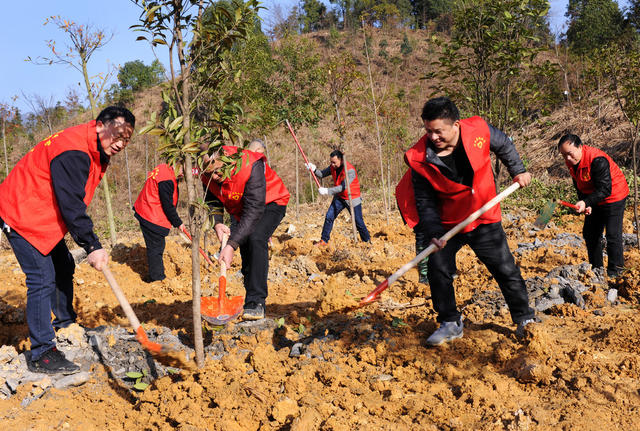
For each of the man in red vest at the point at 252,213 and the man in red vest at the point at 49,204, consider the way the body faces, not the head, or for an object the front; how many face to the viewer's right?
1

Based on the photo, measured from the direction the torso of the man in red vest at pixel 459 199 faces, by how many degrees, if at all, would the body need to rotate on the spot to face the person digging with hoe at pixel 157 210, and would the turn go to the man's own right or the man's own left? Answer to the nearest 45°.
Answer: approximately 90° to the man's own right

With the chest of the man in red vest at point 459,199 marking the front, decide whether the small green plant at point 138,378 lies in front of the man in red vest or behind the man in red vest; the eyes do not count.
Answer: in front

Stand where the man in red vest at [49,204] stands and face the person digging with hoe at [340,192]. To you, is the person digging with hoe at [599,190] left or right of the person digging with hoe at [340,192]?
right

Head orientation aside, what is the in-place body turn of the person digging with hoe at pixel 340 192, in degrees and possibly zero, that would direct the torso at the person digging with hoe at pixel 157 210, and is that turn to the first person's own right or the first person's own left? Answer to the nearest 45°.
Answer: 0° — they already face them

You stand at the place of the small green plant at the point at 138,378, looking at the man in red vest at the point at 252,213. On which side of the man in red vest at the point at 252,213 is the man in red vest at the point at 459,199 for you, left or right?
right

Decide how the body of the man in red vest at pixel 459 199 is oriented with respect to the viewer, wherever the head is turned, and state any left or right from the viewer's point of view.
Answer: facing the viewer and to the left of the viewer

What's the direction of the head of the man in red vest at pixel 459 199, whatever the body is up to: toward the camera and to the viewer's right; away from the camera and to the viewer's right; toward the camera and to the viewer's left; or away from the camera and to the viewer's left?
toward the camera and to the viewer's left

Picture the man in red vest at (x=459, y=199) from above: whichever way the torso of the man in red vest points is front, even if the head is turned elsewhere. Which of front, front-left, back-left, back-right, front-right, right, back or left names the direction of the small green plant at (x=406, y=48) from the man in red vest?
back-right

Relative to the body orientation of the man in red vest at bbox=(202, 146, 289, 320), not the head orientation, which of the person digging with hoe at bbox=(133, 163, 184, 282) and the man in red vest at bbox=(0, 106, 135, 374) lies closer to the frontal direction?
the man in red vest

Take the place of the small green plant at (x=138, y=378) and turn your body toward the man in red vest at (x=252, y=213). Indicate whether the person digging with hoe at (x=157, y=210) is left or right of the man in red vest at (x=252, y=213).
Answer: left

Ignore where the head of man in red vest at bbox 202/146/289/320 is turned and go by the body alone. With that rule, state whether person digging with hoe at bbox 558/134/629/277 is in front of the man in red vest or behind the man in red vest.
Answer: behind

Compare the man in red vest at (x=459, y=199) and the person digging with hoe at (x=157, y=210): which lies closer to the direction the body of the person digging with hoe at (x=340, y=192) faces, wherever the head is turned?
the person digging with hoe
